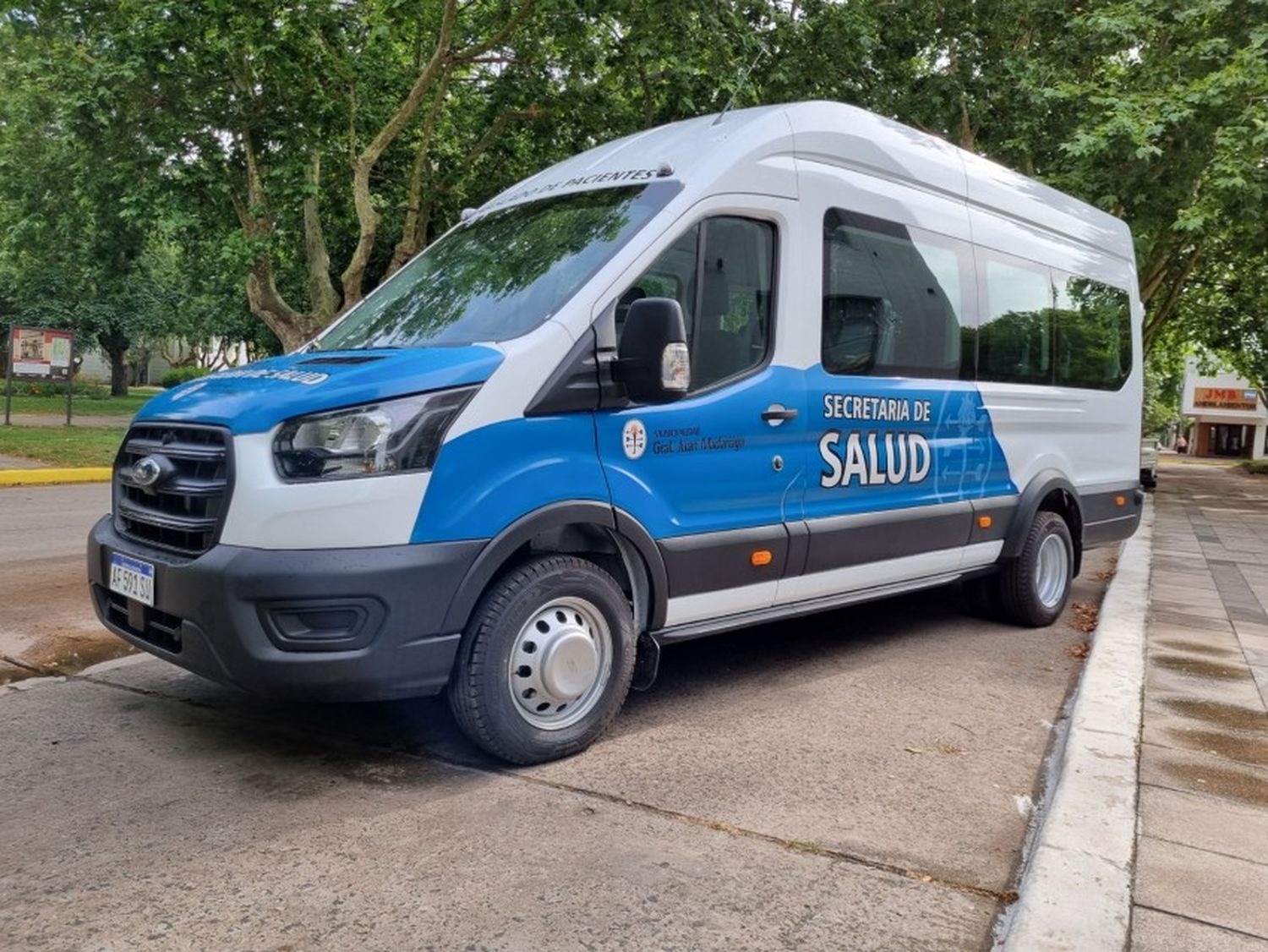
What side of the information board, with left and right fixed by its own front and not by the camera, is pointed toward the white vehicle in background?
left

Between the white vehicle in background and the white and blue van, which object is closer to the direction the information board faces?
the white and blue van

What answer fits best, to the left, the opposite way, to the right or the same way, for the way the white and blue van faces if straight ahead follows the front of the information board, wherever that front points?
to the right

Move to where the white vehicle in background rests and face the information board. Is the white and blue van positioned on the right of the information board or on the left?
left

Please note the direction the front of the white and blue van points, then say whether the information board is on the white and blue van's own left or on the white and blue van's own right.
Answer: on the white and blue van's own right

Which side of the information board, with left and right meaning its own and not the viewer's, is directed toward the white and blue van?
front

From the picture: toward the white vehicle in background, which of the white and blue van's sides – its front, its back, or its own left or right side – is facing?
back

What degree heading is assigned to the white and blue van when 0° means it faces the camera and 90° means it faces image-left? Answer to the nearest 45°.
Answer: approximately 45°

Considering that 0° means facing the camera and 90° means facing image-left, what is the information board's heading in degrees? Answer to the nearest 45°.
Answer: approximately 0°
